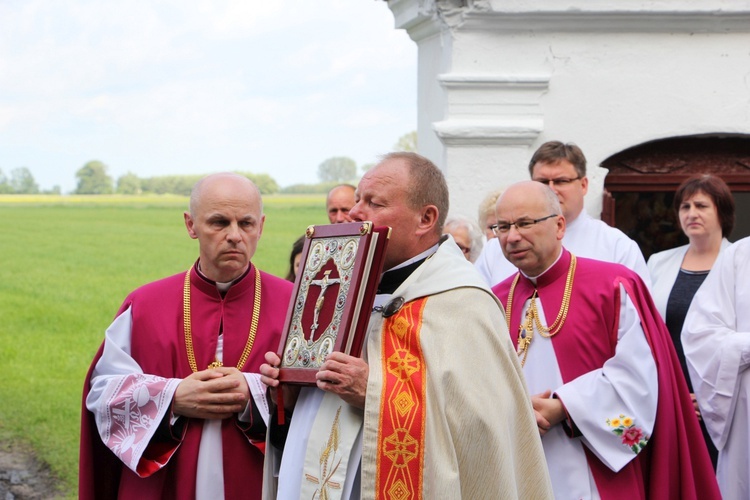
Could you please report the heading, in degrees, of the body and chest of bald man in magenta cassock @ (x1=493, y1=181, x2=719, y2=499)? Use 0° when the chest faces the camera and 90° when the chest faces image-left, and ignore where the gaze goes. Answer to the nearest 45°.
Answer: approximately 45°

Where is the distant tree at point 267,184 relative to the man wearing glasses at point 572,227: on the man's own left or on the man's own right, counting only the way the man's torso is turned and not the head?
on the man's own right

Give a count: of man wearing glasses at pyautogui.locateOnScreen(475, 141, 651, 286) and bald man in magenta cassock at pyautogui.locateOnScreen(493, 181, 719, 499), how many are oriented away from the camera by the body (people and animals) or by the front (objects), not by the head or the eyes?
0

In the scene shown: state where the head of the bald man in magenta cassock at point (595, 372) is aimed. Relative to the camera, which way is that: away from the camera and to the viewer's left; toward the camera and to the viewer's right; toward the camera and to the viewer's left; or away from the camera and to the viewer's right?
toward the camera and to the viewer's left

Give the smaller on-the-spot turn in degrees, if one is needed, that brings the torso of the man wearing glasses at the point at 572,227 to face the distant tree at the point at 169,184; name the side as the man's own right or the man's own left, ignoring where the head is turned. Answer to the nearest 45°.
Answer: approximately 90° to the man's own right

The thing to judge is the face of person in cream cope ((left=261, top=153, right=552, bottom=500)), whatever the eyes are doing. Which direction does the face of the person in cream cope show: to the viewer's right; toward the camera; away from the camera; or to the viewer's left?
to the viewer's left

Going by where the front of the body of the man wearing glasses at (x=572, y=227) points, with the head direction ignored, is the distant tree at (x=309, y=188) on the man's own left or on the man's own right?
on the man's own right
